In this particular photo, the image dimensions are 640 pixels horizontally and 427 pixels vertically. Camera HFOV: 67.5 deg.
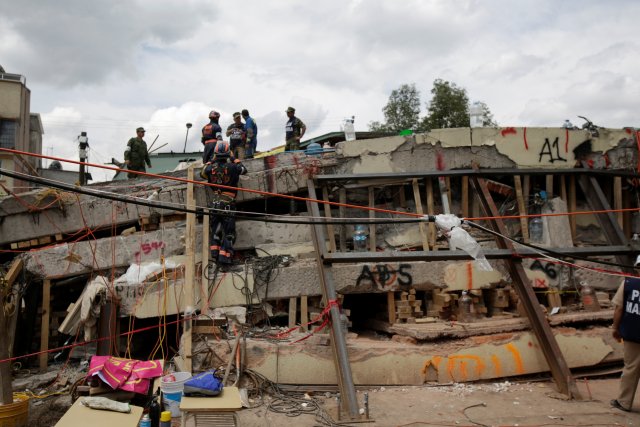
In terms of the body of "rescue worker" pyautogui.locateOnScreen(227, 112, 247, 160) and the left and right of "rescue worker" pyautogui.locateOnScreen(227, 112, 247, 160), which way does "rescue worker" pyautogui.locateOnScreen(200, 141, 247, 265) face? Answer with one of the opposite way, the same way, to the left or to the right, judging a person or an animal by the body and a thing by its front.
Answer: the opposite way

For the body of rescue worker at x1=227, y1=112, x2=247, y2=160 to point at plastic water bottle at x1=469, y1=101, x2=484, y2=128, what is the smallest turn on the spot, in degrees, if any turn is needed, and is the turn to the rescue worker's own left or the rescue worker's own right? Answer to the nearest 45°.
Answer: approximately 90° to the rescue worker's own left

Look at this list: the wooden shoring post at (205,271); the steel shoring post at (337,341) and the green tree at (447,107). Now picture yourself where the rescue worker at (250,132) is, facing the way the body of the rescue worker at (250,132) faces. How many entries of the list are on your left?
2

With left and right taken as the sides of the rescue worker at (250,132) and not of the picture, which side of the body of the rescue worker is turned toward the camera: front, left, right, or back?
left

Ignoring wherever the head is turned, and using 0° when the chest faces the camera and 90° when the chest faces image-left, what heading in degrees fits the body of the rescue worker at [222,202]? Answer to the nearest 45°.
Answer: approximately 180°

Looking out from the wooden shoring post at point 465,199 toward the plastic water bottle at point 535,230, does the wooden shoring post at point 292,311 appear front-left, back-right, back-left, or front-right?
back-right

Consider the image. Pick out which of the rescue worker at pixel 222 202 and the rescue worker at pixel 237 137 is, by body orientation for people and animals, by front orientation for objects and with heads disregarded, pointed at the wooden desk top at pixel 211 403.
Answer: the rescue worker at pixel 237 137

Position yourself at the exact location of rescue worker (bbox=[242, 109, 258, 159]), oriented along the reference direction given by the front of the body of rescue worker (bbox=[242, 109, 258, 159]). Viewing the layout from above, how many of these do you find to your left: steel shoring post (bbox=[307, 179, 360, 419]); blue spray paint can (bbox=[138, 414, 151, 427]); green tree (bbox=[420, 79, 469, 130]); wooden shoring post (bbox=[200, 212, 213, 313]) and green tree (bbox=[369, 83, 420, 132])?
3

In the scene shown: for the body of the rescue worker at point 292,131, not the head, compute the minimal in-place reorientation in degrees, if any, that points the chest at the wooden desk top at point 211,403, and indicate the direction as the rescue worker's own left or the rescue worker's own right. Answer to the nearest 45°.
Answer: approximately 45° to the rescue worker's own left

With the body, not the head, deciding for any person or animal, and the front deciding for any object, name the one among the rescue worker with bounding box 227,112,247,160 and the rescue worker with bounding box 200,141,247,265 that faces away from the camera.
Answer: the rescue worker with bounding box 200,141,247,265

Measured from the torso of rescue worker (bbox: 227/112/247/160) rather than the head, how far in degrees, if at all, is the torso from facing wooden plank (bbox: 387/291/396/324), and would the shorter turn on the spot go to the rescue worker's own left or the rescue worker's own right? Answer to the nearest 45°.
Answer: approximately 45° to the rescue worker's own left

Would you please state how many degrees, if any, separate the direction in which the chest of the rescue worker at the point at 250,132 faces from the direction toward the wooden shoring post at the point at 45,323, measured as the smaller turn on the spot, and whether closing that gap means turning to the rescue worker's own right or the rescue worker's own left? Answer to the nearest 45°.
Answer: approximately 45° to the rescue worker's own left
